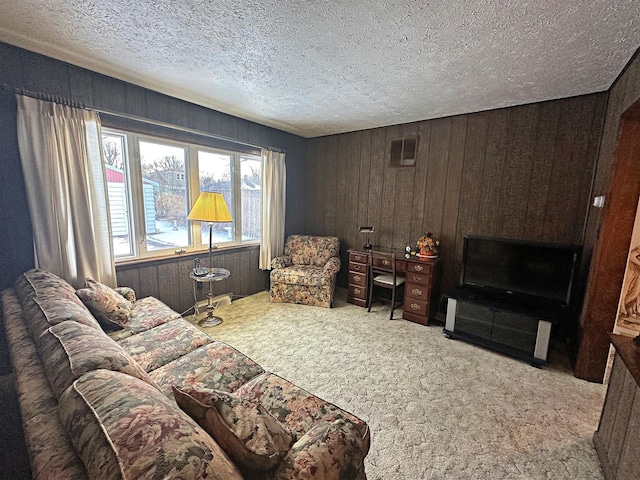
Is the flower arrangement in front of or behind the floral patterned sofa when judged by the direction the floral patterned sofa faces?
in front

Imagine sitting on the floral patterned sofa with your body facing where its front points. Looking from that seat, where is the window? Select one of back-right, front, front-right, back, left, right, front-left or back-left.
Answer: front-left

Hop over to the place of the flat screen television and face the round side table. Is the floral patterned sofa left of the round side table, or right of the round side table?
left

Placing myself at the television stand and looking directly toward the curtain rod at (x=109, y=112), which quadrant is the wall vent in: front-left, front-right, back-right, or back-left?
front-right

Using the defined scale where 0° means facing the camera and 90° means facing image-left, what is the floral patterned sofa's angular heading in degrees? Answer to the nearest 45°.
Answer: approximately 225°

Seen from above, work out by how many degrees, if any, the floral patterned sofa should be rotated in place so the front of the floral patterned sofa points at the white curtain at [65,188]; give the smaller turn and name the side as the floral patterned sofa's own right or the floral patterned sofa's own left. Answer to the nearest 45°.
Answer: approximately 45° to the floral patterned sofa's own left

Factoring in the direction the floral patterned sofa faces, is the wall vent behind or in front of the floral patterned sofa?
in front

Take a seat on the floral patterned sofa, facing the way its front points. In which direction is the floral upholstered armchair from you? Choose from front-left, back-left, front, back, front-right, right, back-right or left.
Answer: front

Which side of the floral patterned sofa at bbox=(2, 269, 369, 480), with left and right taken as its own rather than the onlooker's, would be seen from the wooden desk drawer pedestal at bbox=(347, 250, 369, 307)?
front

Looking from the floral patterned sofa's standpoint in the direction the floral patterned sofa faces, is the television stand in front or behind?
in front

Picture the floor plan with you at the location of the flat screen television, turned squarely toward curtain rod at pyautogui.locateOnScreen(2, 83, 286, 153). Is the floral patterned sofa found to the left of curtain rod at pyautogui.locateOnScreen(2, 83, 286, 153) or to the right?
left

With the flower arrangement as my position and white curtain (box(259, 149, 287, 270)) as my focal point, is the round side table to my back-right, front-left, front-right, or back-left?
front-left

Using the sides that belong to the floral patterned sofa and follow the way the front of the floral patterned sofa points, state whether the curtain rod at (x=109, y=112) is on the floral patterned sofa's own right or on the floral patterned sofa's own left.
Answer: on the floral patterned sofa's own left

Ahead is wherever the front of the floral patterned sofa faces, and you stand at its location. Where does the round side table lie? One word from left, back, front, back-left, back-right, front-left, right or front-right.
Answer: front-left
